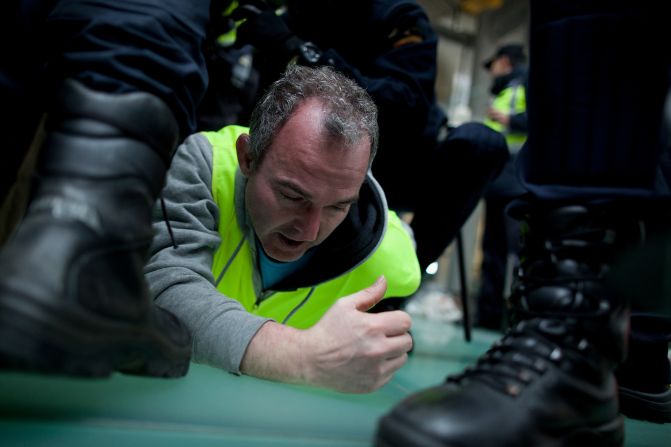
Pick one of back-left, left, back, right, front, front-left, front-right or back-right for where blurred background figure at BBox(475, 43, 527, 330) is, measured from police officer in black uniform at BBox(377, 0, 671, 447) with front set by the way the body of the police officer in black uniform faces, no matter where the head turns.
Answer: back-right

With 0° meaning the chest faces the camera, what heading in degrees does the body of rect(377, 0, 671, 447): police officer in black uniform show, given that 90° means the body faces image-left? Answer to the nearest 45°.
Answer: approximately 45°

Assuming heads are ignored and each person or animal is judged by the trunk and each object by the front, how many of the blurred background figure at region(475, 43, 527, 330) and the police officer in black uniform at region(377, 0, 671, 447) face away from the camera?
0
